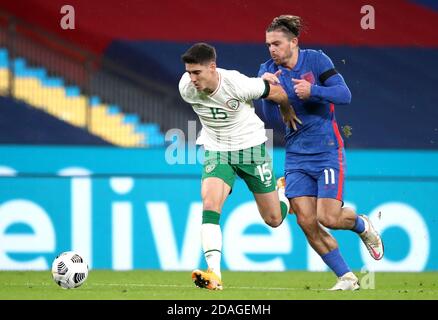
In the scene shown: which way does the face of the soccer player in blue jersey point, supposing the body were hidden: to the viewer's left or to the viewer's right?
to the viewer's left

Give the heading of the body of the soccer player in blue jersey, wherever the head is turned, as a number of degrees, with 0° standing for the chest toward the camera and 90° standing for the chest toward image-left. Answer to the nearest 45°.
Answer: approximately 45°

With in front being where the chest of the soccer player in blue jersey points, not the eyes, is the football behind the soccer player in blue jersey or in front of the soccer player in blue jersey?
in front
